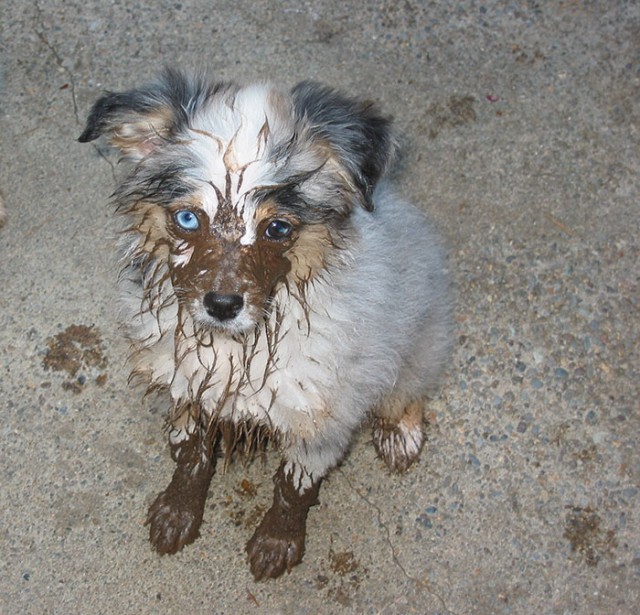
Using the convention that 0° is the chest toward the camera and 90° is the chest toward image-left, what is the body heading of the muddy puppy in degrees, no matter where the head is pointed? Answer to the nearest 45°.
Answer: approximately 45°
